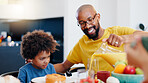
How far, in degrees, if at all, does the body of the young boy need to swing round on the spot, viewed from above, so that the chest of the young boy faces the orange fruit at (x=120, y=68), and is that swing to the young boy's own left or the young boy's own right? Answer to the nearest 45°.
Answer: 0° — they already face it

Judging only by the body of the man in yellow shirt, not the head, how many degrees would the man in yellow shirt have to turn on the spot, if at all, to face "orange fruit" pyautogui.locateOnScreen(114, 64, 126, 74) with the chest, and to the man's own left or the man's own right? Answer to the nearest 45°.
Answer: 0° — they already face it

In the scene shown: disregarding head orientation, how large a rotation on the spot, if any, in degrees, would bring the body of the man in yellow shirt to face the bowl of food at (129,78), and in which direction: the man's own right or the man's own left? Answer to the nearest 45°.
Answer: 0° — they already face it

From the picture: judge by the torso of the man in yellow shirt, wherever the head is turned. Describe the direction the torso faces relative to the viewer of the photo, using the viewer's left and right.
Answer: facing the viewer

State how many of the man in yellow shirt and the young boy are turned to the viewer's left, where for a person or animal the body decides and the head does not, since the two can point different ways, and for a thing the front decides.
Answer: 0

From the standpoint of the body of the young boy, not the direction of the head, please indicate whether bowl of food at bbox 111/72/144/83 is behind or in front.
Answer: in front

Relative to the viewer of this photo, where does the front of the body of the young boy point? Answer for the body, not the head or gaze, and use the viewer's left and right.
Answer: facing the viewer and to the right of the viewer

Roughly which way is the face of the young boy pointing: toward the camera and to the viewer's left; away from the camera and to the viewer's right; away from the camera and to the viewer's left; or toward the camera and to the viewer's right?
toward the camera and to the viewer's right
